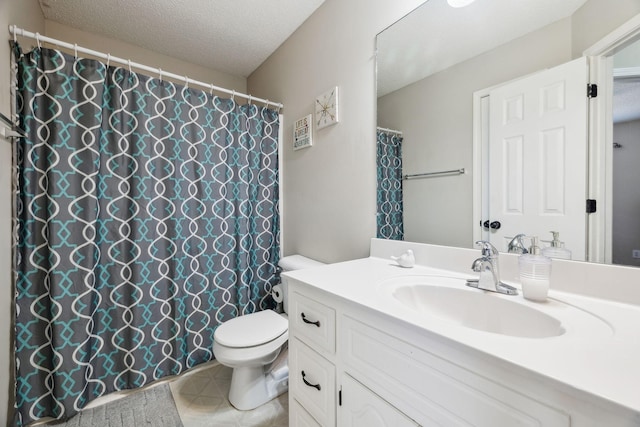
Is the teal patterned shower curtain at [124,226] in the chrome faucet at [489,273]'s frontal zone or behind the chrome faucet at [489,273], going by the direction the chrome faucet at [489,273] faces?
frontal zone

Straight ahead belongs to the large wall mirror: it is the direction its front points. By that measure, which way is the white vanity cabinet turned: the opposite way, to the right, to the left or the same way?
the same way

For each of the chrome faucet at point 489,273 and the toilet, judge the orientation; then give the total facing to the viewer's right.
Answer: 0

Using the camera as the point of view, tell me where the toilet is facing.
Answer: facing the viewer and to the left of the viewer

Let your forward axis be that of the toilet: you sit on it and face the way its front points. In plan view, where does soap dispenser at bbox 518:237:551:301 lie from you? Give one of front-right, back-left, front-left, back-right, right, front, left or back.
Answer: left

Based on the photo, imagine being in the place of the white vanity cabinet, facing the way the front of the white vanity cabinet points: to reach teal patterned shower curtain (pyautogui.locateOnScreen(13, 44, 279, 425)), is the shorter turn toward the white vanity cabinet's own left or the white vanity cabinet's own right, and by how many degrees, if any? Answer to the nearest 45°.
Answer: approximately 45° to the white vanity cabinet's own right

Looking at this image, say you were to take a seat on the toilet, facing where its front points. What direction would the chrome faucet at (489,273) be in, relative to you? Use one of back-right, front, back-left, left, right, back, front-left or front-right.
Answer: left

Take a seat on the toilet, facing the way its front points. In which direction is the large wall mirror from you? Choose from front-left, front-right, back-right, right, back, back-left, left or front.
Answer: left

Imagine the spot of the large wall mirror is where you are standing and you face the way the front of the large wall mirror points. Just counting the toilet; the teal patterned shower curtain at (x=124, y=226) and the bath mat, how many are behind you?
0

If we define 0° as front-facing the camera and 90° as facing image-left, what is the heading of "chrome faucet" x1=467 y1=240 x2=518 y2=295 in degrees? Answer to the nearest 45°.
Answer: approximately 45°

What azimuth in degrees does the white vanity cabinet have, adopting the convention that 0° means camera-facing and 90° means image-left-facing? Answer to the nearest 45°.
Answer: approximately 45°

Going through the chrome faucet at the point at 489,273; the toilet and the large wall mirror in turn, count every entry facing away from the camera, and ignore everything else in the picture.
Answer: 0

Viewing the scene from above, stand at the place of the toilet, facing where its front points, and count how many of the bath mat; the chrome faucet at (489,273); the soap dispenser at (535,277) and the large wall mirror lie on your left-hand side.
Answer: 3

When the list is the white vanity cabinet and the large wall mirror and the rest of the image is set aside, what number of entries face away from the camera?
0
